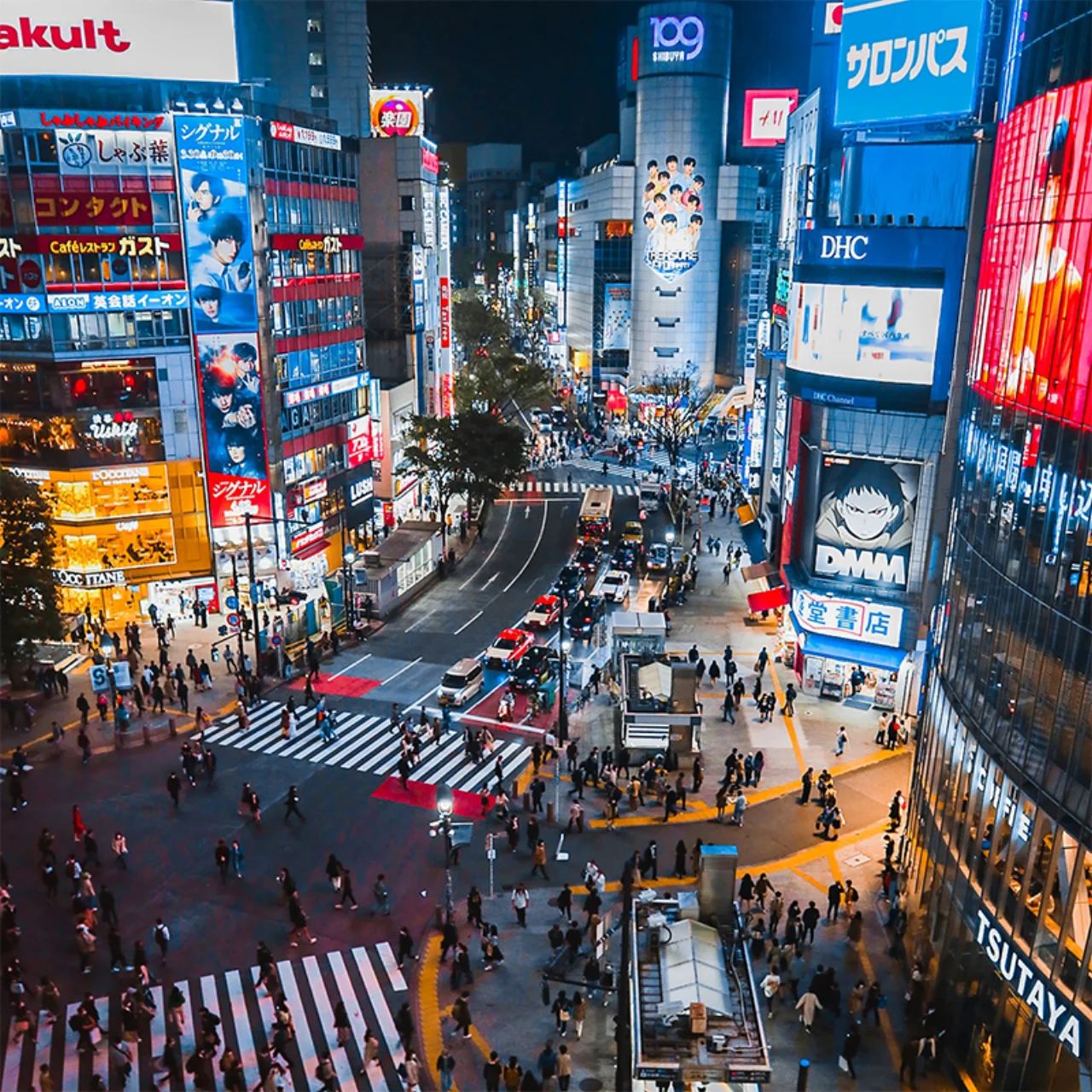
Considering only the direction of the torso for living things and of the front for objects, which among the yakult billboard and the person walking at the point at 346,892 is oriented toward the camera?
the yakult billboard

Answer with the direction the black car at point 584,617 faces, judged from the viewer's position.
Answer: facing the viewer and to the left of the viewer

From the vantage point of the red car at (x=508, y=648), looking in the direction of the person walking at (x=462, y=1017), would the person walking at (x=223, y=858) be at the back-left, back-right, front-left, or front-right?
front-right

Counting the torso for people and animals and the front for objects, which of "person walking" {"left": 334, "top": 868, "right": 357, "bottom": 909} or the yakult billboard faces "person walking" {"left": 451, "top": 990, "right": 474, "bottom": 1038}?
the yakult billboard

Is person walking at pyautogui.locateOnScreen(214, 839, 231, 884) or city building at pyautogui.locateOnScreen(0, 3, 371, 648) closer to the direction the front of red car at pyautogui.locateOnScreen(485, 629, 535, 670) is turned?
the person walking

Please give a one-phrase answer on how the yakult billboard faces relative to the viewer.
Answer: facing the viewer

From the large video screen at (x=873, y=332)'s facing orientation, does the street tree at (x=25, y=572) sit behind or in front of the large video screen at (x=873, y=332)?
in front

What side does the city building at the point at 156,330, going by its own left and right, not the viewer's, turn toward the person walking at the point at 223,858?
front

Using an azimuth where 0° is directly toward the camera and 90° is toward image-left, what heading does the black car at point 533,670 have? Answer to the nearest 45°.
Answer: approximately 45°
